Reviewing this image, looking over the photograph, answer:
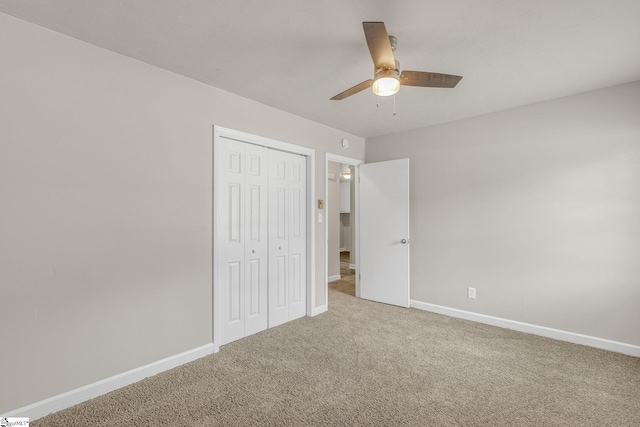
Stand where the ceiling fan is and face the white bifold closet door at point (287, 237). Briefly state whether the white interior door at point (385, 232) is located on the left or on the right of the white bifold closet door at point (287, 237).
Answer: right

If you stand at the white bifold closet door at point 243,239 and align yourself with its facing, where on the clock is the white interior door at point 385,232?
The white interior door is roughly at 10 o'clock from the white bifold closet door.

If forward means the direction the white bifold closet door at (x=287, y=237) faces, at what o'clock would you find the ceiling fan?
The ceiling fan is roughly at 1 o'clock from the white bifold closet door.

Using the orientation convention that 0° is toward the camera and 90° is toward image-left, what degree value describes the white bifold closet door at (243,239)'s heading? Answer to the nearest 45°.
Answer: approximately 315°

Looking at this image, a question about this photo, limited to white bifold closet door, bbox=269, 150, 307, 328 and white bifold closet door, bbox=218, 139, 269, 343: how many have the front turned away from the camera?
0

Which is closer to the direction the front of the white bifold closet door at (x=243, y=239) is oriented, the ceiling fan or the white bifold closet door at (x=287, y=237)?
the ceiling fan

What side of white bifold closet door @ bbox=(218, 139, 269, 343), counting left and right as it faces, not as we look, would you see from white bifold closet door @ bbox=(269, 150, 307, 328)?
left

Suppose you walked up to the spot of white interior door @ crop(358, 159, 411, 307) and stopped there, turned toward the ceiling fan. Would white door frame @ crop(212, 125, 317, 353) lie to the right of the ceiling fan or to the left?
right

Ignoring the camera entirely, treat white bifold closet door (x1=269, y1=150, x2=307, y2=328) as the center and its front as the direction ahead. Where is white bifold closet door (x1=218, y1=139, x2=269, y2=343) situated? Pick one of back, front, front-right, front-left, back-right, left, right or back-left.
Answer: right

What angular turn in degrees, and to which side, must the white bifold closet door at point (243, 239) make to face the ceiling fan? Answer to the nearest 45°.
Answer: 0° — it already faces it

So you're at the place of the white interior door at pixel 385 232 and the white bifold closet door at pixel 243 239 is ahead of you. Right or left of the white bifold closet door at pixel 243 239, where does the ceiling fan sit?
left
